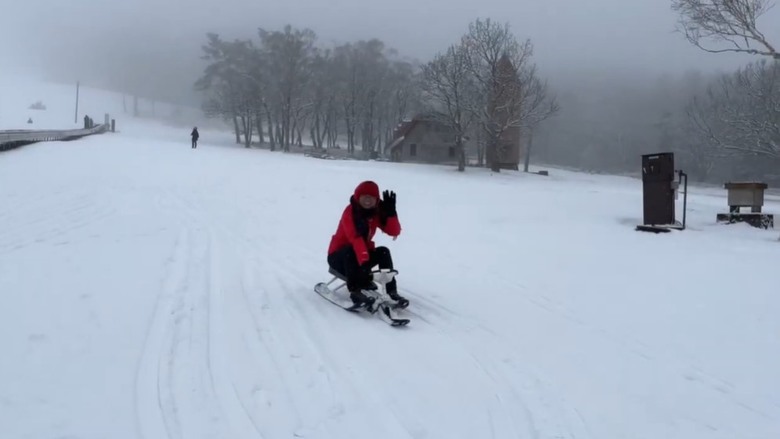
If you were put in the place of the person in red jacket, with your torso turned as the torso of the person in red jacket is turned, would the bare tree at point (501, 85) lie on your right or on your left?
on your left

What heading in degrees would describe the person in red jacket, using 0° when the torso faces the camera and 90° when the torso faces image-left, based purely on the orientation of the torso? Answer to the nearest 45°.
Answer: approximately 315°

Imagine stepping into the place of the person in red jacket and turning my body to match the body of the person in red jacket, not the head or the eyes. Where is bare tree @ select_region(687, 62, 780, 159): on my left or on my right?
on my left

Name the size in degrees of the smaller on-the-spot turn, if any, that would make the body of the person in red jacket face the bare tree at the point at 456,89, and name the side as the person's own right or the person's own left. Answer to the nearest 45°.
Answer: approximately 135° to the person's own left

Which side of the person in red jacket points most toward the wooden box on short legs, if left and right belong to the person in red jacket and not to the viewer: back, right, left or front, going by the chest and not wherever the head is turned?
left
